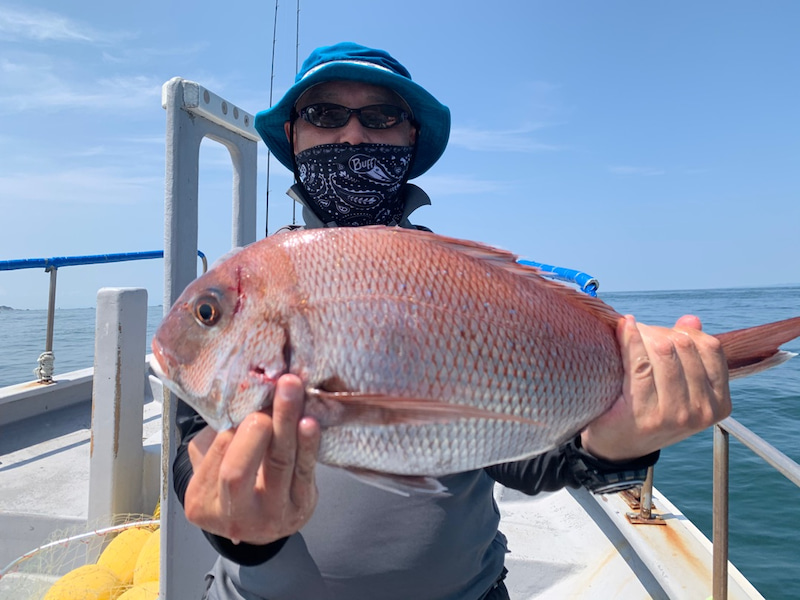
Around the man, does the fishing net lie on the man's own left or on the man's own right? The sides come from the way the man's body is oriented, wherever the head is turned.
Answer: on the man's own right

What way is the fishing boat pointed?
away from the camera

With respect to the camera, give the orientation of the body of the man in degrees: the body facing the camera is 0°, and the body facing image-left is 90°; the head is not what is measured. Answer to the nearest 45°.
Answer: approximately 0°
